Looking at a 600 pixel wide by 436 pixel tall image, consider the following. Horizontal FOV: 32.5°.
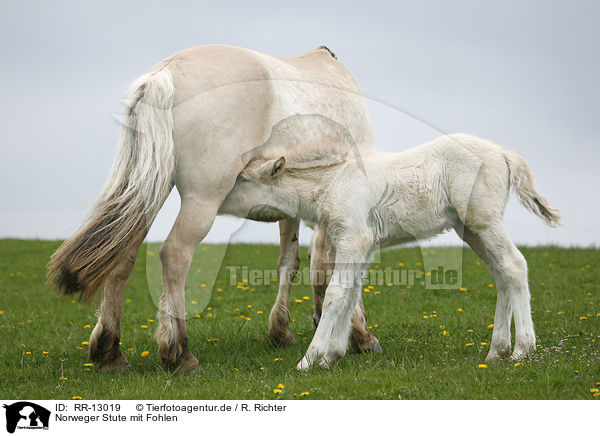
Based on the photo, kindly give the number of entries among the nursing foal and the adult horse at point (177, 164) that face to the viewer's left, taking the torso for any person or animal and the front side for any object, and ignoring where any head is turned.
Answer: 1

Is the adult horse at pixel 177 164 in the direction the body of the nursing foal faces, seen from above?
yes

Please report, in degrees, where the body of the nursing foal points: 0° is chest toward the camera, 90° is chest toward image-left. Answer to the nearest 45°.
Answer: approximately 90°

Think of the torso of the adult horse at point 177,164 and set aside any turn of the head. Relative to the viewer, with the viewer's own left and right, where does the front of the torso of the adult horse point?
facing away from the viewer and to the right of the viewer
